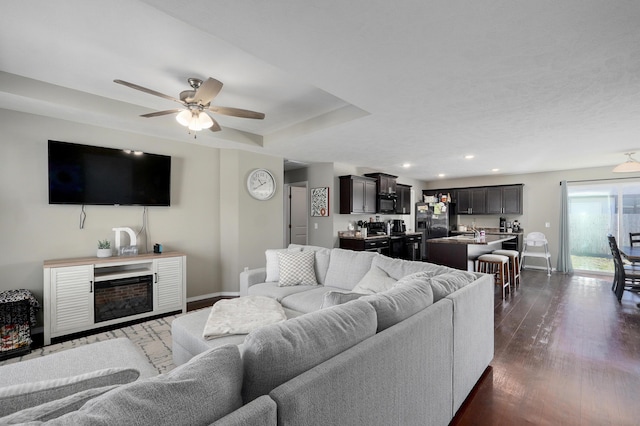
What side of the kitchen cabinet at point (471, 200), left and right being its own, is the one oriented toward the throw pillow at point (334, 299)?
front

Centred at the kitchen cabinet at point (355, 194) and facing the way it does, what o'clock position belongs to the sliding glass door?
The sliding glass door is roughly at 10 o'clock from the kitchen cabinet.

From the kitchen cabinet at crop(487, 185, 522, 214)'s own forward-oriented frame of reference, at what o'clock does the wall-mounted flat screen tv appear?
The wall-mounted flat screen tv is roughly at 1 o'clock from the kitchen cabinet.

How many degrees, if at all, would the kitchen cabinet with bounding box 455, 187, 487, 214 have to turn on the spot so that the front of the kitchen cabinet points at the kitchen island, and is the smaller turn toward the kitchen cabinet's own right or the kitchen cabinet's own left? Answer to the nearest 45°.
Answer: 0° — it already faces it

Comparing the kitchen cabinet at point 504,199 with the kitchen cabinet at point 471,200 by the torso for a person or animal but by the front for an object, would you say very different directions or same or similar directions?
same or similar directions

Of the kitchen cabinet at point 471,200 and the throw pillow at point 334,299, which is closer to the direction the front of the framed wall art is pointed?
the throw pillow

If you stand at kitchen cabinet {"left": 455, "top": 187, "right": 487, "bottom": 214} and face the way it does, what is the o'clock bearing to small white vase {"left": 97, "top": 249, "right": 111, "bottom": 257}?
The small white vase is roughly at 1 o'clock from the kitchen cabinet.

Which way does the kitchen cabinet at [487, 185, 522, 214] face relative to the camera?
toward the camera

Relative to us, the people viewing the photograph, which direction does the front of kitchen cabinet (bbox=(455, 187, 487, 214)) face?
facing the viewer

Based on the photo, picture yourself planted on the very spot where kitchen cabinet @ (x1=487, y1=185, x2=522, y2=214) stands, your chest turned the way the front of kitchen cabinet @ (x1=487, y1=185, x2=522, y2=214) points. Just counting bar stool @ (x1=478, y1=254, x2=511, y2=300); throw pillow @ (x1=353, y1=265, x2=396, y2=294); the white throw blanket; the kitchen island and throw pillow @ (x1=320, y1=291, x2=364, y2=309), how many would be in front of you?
5

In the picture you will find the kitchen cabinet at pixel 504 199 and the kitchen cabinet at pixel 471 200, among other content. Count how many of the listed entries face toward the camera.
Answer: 2

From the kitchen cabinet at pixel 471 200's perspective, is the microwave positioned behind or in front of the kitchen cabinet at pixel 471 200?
in front

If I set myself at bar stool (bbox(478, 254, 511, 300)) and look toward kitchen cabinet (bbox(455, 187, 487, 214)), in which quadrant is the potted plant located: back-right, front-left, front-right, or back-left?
back-left

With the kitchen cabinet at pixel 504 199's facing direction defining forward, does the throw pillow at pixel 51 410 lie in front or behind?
in front

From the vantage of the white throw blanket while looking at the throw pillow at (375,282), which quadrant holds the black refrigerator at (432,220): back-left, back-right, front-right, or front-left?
front-left

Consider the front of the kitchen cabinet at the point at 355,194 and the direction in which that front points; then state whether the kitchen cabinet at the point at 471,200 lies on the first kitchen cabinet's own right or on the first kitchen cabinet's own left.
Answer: on the first kitchen cabinet's own left

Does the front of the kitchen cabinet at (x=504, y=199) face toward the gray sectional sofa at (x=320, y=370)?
yes
